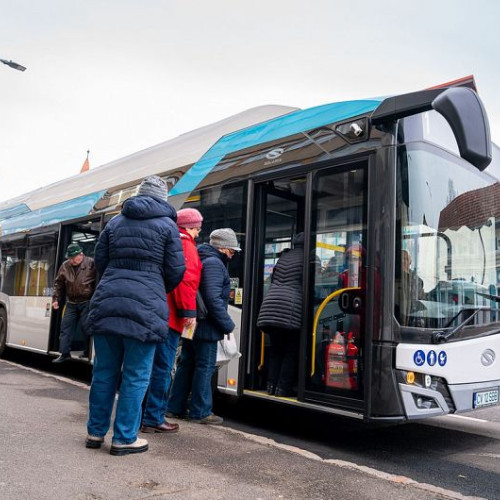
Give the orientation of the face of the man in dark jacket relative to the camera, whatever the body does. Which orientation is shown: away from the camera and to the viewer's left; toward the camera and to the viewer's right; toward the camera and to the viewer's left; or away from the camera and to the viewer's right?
toward the camera and to the viewer's left

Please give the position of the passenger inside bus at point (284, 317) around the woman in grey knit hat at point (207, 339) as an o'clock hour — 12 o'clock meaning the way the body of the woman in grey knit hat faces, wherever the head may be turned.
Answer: The passenger inside bus is roughly at 12 o'clock from the woman in grey knit hat.

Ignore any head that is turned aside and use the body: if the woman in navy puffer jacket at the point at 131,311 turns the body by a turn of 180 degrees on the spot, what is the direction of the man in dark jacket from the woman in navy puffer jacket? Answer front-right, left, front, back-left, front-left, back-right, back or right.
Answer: back-right

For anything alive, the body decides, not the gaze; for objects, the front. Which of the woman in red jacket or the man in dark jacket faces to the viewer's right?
the woman in red jacket

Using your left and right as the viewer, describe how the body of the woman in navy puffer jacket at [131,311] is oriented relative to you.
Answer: facing away from the viewer and to the right of the viewer

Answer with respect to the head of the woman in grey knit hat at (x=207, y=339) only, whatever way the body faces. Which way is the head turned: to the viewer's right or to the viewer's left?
to the viewer's right

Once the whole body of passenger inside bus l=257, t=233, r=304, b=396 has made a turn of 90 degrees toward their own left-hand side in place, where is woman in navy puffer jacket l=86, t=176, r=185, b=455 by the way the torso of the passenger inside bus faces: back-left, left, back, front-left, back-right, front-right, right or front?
left

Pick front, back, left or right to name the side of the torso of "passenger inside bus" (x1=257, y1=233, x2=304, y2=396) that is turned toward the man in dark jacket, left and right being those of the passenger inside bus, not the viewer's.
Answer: left

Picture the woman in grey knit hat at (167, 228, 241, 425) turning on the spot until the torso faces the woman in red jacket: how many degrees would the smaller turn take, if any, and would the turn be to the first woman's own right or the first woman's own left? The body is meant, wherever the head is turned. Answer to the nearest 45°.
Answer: approximately 135° to the first woman's own right

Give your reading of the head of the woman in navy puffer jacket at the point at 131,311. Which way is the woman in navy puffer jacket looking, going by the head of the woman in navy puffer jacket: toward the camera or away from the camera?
away from the camera

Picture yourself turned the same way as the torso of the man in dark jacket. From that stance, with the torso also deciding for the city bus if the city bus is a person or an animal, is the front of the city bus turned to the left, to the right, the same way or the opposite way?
to the left

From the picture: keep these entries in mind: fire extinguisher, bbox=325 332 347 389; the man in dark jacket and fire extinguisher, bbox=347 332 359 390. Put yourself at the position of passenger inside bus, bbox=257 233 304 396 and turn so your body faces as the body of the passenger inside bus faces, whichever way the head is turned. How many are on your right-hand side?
2

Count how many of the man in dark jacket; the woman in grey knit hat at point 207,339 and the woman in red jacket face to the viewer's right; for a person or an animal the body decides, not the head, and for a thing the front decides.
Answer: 2

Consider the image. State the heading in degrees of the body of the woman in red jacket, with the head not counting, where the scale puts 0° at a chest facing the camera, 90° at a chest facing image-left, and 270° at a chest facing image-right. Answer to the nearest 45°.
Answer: approximately 270°

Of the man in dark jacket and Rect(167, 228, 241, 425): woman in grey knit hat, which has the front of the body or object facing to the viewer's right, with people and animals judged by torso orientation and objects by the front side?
the woman in grey knit hat

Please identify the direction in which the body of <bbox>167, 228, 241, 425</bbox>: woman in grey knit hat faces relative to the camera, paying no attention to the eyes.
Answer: to the viewer's right

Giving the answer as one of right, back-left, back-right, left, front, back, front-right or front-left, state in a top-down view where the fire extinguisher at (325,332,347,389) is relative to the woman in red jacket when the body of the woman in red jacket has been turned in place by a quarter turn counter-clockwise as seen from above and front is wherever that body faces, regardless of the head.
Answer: right
